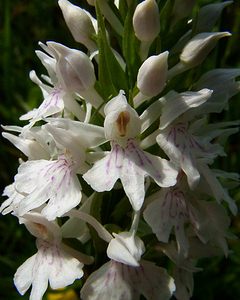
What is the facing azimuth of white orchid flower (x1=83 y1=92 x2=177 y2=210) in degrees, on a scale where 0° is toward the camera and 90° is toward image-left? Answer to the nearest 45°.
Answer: approximately 0°

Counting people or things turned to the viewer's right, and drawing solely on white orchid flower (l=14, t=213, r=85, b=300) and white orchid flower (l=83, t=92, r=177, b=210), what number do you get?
0

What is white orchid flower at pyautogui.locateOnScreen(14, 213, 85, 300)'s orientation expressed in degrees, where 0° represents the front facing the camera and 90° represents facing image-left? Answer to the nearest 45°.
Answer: approximately 45°

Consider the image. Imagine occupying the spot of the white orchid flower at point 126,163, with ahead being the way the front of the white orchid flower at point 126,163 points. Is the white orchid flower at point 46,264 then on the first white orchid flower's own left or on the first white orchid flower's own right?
on the first white orchid flower's own right

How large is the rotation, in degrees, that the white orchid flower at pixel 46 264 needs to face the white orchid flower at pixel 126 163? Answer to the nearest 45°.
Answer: approximately 135° to its left
